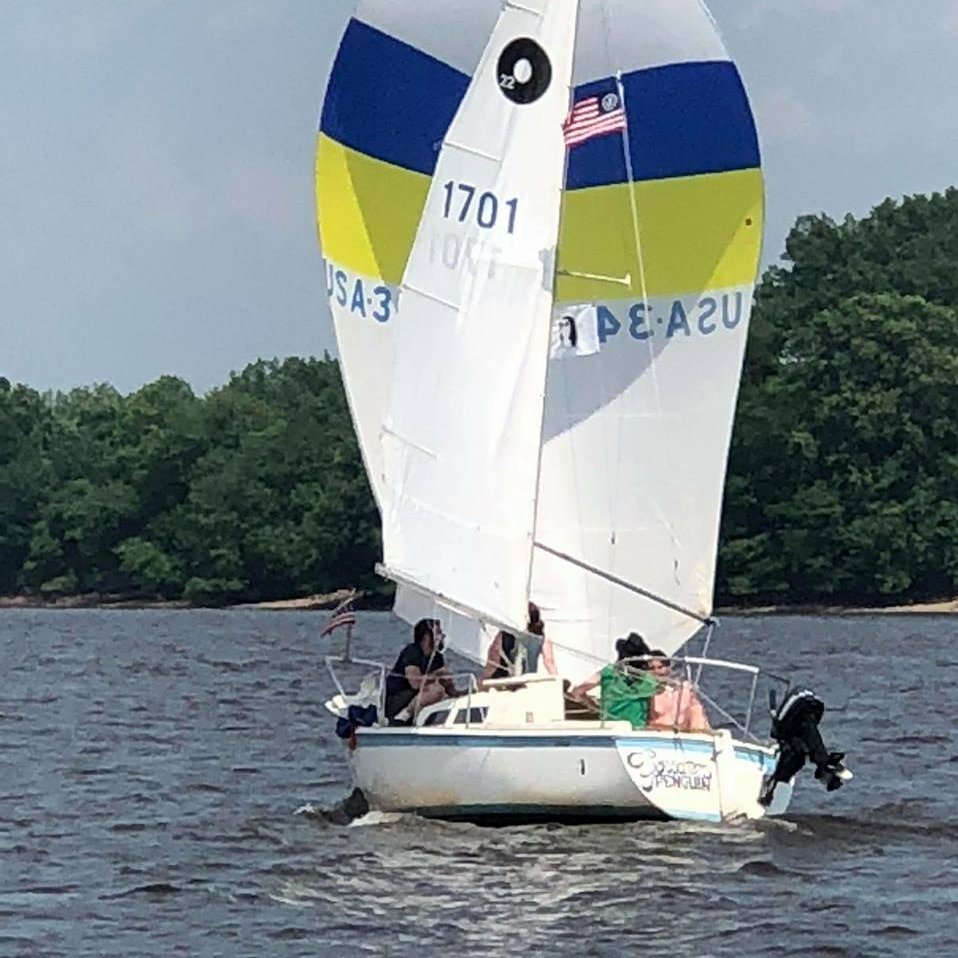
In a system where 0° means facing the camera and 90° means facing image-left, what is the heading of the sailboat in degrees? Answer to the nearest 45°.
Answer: approximately 135°
